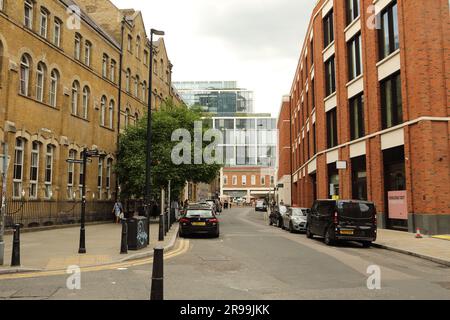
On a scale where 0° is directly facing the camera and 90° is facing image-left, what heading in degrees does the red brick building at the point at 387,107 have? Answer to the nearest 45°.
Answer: approximately 45°

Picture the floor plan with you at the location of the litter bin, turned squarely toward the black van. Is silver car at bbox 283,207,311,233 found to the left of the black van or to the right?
left

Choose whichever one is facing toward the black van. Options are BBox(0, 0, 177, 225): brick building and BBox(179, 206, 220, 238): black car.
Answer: the brick building

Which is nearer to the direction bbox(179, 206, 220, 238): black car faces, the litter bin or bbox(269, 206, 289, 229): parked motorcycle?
the parked motorcycle

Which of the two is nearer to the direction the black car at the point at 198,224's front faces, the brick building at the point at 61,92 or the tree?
the tree

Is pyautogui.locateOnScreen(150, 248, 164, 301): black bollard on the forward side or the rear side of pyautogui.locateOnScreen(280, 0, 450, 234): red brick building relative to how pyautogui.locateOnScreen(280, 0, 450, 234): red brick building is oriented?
on the forward side

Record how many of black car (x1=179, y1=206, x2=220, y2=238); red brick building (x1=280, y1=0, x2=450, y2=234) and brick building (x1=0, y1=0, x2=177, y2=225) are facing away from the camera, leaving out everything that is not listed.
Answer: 1

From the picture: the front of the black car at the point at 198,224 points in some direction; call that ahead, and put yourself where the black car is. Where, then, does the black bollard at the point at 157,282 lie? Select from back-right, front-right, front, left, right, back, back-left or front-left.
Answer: back

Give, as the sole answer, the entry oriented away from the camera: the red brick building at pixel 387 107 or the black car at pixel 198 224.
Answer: the black car

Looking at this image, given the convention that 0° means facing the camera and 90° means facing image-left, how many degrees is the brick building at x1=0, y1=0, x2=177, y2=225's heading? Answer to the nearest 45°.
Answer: approximately 315°

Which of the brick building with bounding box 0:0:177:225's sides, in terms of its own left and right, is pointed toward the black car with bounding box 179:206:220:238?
front

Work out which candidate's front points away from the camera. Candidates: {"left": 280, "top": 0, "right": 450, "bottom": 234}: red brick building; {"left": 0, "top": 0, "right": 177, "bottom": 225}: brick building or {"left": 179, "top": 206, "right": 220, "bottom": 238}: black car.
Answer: the black car

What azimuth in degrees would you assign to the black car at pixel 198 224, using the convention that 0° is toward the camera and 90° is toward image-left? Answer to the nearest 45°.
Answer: approximately 180°

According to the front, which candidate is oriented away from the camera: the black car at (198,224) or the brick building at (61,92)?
the black car
